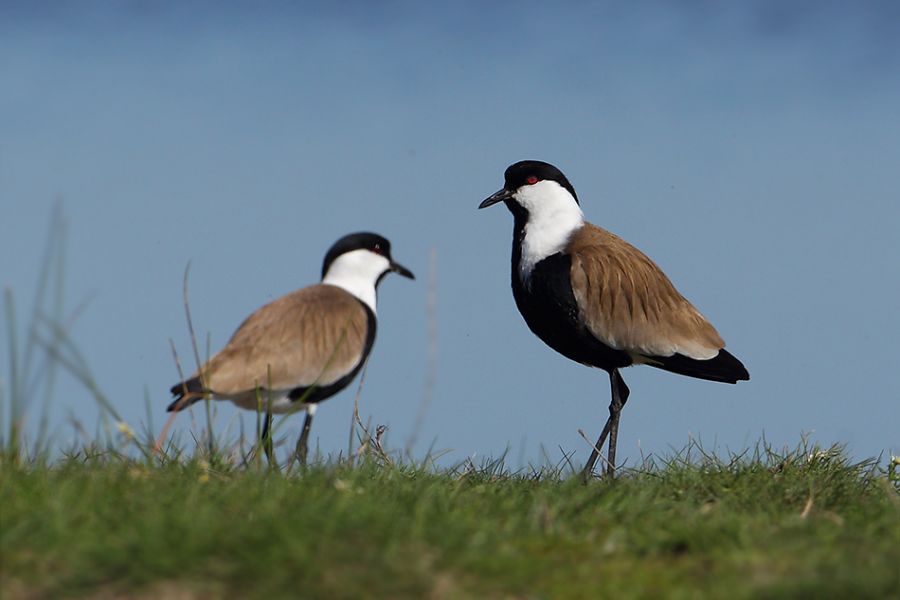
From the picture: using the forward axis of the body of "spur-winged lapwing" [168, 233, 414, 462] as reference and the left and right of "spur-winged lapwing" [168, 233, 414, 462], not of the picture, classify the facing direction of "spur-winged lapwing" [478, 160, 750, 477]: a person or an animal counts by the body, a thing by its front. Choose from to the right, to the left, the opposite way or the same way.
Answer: the opposite way

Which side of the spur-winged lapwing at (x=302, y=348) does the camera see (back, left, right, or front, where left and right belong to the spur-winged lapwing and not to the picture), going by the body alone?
right

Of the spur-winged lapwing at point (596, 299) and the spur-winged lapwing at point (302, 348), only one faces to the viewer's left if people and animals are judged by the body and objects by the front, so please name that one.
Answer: the spur-winged lapwing at point (596, 299)

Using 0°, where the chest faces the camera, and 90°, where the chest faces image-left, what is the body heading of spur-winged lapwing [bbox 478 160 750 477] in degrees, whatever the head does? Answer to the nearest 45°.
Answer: approximately 90°

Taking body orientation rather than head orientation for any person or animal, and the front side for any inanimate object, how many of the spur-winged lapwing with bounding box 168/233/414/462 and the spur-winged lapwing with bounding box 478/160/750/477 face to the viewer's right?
1
